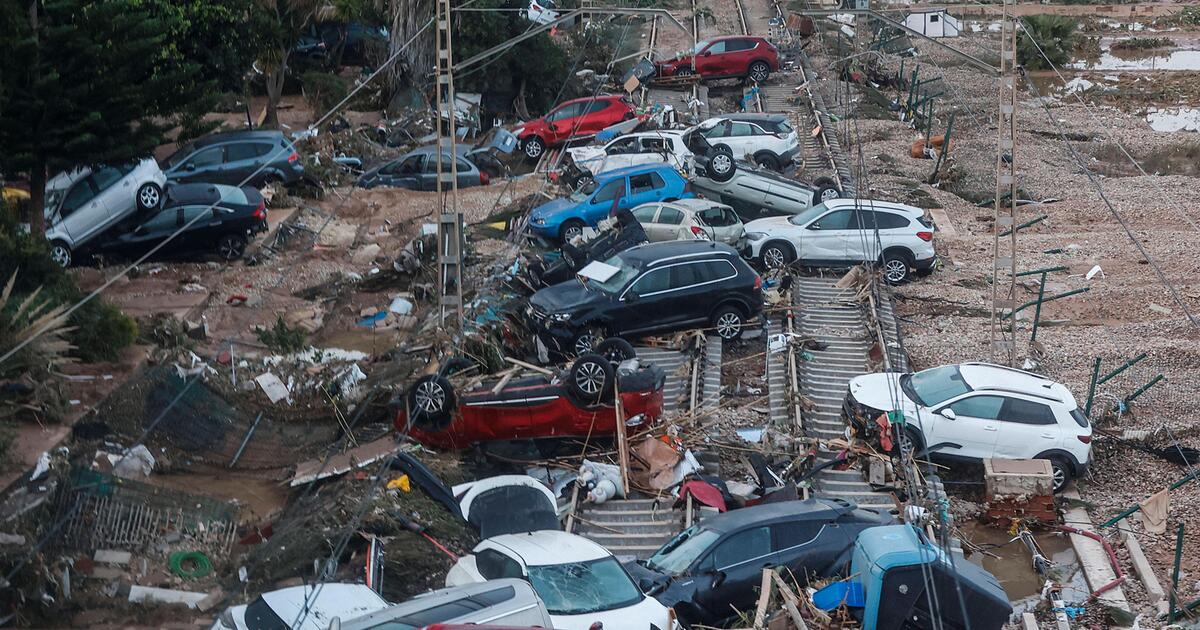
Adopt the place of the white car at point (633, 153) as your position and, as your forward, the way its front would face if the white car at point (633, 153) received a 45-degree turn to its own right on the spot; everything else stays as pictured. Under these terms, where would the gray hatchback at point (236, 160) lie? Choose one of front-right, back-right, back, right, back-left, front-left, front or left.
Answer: front-left

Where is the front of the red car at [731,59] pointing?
to the viewer's left

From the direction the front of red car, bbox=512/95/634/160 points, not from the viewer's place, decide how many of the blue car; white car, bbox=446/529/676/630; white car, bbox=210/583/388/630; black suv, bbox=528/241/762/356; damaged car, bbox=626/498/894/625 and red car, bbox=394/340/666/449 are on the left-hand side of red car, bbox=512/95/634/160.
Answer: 6

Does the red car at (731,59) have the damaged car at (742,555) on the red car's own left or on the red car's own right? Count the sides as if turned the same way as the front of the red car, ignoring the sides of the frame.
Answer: on the red car's own left

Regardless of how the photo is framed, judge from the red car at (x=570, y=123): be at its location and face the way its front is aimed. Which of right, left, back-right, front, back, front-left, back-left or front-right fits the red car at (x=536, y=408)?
left

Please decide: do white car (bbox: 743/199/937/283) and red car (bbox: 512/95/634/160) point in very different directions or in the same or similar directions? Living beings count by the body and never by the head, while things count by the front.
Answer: same or similar directions

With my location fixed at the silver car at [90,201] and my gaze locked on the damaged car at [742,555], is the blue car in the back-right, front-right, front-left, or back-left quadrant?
front-left

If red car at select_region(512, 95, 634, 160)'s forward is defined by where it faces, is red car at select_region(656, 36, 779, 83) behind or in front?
behind

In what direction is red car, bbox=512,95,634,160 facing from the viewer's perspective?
to the viewer's left

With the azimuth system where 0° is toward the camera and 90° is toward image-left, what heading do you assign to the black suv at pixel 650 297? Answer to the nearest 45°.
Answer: approximately 45°

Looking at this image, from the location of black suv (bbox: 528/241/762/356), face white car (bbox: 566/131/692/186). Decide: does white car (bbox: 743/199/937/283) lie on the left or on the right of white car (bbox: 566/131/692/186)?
right

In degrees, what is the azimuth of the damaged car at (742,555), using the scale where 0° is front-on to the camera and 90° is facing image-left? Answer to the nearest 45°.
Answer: approximately 45°

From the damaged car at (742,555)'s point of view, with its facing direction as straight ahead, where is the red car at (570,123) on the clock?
The red car is roughly at 4 o'clock from the damaged car.

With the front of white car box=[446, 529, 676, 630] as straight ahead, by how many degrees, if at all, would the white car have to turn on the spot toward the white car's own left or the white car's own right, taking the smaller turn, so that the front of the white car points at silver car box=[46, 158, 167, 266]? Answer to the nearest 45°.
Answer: approximately 180°

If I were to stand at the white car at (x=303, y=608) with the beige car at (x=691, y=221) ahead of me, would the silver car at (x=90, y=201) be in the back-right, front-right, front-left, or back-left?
front-left

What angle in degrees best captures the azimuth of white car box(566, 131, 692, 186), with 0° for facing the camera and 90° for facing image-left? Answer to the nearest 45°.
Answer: approximately 90°
